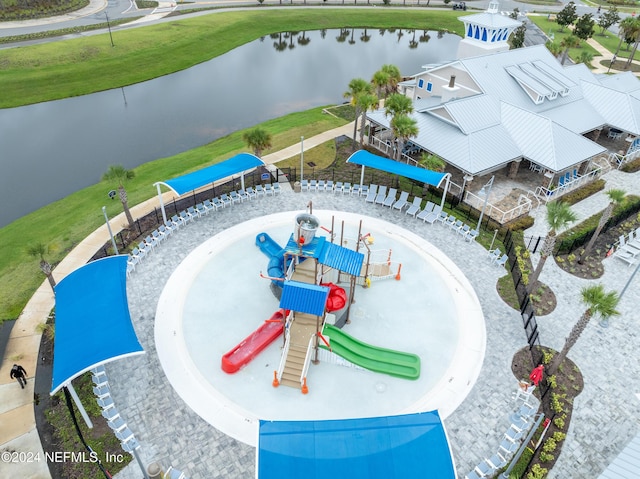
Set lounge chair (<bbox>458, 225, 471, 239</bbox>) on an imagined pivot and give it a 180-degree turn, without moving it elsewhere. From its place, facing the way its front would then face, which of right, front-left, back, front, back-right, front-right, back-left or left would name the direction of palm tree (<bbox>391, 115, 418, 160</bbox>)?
left

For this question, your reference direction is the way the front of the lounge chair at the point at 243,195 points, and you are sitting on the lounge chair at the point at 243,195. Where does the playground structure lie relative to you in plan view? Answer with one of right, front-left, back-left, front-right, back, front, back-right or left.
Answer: front-right

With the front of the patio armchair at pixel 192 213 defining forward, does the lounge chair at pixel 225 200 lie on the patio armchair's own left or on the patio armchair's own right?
on the patio armchair's own left

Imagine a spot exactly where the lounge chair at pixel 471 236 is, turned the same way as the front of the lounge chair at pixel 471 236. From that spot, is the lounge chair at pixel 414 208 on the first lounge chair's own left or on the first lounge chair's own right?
on the first lounge chair's own right

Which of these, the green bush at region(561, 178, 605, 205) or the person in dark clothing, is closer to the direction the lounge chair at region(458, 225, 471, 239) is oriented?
the person in dark clothing

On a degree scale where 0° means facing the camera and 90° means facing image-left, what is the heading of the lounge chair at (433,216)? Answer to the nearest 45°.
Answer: approximately 45°

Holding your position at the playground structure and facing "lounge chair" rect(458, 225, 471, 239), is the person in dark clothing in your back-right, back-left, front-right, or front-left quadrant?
back-left

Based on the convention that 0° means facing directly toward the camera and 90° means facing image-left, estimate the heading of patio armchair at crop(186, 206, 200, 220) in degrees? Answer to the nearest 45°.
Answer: approximately 315°

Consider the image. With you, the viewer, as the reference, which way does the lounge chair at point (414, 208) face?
facing the viewer and to the left of the viewer

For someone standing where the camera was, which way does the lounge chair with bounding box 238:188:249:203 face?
facing the viewer and to the right of the viewer

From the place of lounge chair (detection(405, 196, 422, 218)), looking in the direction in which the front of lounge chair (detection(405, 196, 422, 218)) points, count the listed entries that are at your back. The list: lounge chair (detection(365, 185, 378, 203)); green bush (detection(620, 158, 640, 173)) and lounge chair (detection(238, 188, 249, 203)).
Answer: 1

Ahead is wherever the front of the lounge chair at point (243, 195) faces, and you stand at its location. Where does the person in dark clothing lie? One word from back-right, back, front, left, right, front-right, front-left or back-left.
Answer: right

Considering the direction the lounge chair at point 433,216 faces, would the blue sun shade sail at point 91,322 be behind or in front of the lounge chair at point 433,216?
in front

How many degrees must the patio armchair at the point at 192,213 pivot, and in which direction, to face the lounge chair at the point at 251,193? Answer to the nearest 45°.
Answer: approximately 45° to its left
